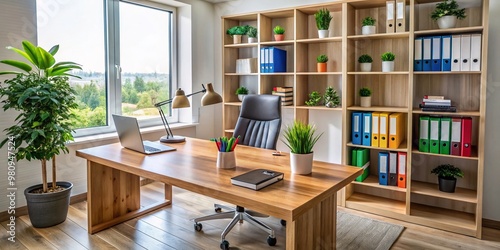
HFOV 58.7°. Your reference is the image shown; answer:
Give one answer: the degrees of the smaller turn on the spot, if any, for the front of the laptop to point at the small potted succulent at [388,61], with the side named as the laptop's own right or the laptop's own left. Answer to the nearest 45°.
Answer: approximately 45° to the laptop's own right

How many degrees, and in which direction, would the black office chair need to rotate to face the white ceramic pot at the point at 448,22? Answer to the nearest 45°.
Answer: approximately 135° to its left

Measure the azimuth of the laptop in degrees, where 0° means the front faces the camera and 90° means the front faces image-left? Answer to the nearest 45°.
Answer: approximately 225°

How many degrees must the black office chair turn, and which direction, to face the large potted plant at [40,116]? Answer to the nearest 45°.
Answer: approximately 45° to its right

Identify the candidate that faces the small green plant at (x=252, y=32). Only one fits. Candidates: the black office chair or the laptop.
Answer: the laptop

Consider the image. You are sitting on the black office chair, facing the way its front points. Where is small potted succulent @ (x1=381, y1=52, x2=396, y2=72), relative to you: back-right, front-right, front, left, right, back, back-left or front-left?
back-left

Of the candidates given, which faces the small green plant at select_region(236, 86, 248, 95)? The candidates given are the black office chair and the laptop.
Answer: the laptop

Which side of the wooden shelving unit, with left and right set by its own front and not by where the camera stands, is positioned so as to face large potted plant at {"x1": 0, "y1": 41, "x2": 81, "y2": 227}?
front

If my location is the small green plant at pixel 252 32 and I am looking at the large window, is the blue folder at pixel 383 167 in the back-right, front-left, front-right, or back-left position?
back-left

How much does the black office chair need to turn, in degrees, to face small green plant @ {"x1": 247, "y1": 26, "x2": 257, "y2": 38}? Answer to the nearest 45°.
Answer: approximately 135° to its right

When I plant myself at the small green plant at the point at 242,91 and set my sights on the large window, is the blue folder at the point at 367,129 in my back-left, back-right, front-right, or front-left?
back-left

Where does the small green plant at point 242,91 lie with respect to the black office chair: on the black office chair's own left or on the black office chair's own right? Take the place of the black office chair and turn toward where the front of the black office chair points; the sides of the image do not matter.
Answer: on the black office chair's own right

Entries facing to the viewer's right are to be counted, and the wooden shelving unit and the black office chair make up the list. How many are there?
0

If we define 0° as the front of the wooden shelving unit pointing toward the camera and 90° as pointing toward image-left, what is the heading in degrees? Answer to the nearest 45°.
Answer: approximately 45°
